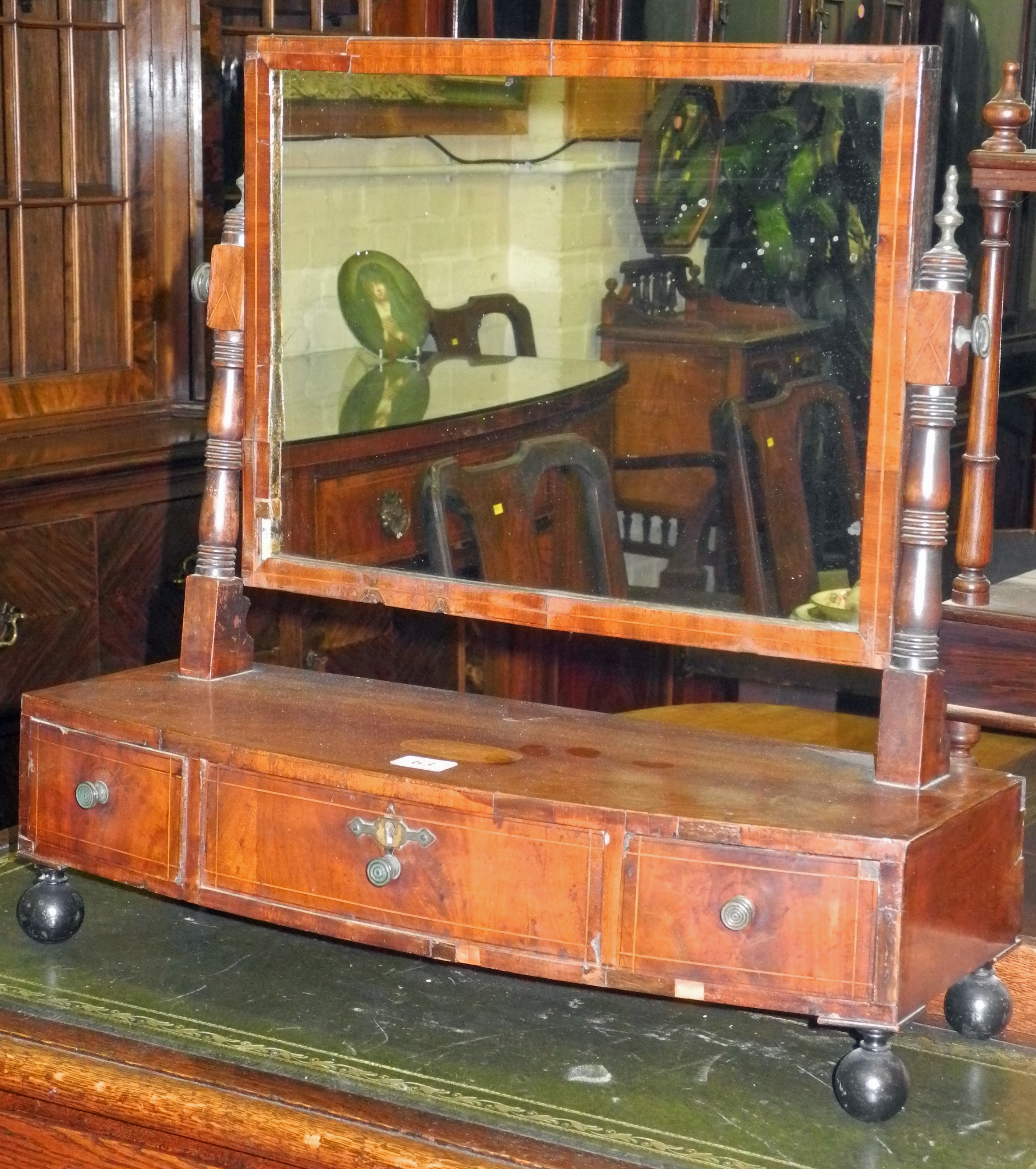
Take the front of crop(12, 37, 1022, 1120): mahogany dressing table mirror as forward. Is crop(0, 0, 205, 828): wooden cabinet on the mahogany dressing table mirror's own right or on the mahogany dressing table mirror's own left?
on the mahogany dressing table mirror's own right

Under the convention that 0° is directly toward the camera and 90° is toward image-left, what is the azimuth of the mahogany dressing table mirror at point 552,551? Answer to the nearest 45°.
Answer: approximately 45°
